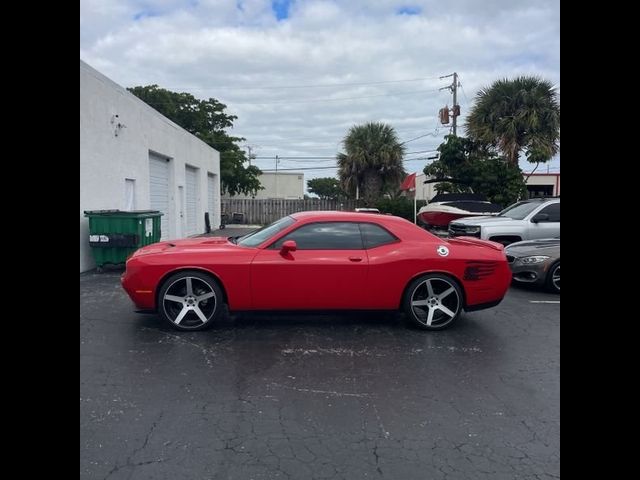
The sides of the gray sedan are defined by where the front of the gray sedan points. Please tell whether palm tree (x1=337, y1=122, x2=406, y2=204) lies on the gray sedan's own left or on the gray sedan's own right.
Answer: on the gray sedan's own right

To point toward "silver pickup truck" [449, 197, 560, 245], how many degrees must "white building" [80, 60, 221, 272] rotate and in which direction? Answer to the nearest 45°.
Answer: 0° — it already faces it

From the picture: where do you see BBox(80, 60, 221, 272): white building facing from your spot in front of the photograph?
facing the viewer and to the right of the viewer

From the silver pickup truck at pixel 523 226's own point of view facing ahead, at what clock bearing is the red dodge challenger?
The red dodge challenger is roughly at 11 o'clock from the silver pickup truck.

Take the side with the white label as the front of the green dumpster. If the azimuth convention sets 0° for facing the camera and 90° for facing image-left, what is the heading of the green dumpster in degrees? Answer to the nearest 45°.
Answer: approximately 315°

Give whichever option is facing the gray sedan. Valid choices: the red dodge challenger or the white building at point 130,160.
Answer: the white building

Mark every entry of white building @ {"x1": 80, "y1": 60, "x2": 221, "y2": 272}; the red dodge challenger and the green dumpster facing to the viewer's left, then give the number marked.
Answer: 1

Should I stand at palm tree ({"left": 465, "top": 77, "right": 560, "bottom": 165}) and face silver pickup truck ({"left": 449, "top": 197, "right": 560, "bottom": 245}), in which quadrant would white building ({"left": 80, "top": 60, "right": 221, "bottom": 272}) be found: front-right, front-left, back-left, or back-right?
front-right

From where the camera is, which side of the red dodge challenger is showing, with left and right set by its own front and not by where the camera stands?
left

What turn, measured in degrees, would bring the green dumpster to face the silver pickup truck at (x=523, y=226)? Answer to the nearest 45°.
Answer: approximately 45° to its left

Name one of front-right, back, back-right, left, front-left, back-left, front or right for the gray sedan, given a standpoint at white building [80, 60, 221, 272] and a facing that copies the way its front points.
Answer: front

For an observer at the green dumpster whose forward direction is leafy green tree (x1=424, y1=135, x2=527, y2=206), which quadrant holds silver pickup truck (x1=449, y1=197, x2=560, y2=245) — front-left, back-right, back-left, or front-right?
front-right

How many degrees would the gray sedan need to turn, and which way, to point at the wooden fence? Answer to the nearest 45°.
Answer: approximately 90° to its right
